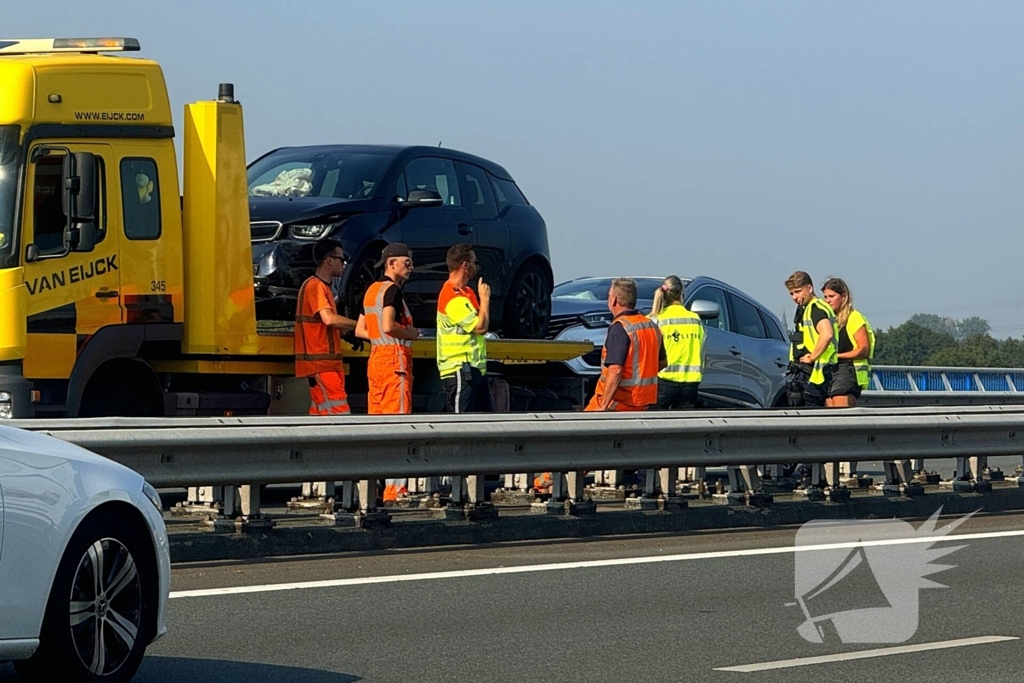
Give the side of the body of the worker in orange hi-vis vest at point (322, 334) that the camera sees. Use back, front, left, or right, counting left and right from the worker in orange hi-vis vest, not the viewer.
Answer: right

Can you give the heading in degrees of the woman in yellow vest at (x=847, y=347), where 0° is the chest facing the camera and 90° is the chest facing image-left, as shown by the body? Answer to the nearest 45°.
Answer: approximately 45°

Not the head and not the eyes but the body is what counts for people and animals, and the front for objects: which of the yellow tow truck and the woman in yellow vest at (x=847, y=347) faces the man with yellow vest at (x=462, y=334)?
the woman in yellow vest

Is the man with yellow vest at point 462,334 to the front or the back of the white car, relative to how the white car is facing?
to the front

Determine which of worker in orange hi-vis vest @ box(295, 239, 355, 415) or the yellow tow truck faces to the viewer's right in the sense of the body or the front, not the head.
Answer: the worker in orange hi-vis vest

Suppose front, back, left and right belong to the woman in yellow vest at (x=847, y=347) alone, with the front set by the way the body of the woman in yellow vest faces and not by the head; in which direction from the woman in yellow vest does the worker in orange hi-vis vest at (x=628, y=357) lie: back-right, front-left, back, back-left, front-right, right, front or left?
front

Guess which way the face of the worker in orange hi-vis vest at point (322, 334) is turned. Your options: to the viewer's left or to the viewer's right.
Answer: to the viewer's right

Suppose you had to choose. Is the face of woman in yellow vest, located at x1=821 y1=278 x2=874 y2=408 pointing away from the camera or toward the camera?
toward the camera

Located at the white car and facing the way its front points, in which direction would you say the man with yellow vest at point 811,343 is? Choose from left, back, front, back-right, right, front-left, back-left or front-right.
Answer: front
